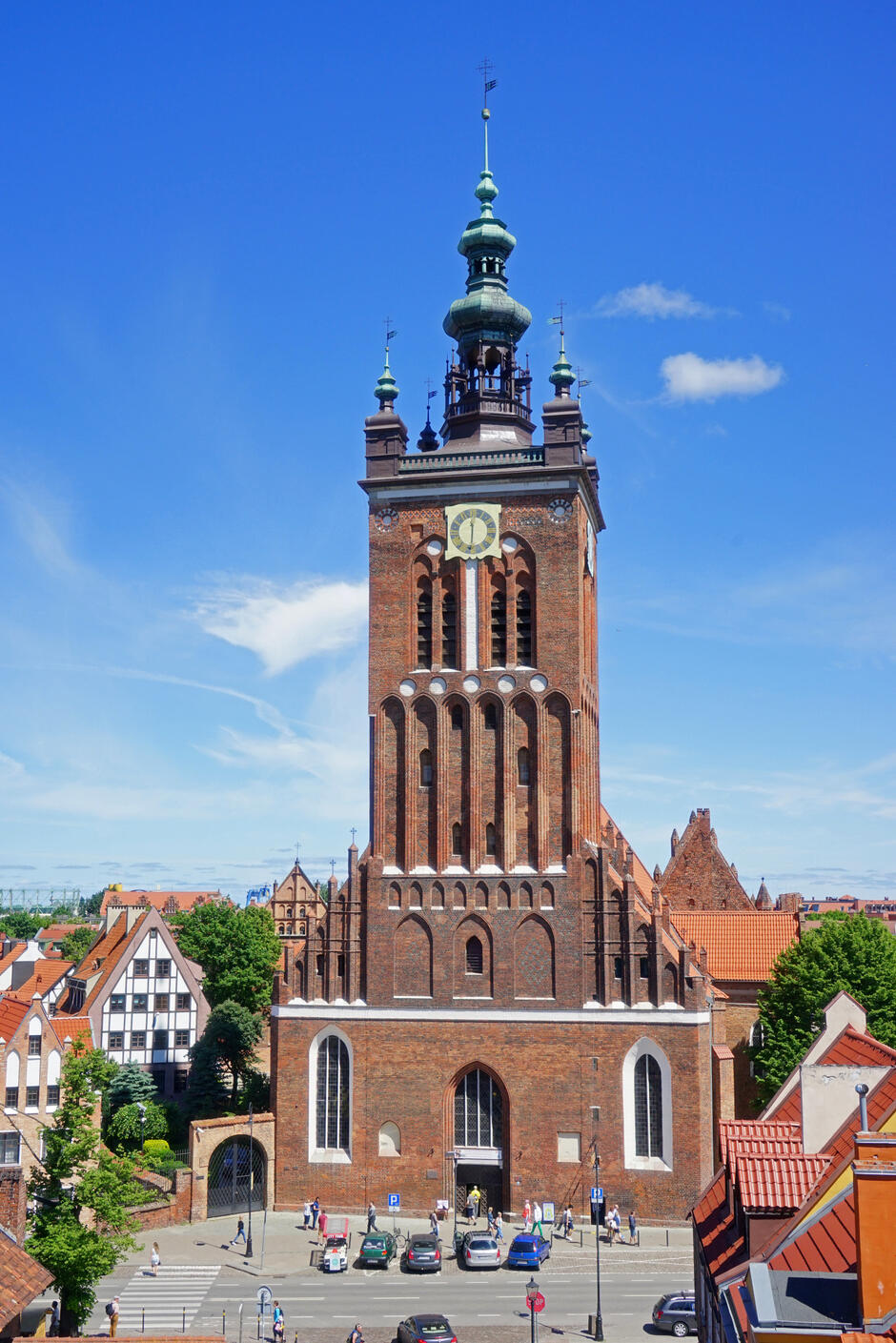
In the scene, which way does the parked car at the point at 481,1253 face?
away from the camera

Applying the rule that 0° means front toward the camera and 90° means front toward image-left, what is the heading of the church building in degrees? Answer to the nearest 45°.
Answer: approximately 0°

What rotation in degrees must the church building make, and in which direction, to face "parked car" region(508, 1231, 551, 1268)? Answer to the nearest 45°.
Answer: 0° — it already faces it

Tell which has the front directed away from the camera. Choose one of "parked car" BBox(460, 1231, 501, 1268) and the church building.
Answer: the parked car

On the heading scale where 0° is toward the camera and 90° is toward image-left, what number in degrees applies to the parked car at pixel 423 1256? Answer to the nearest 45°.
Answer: approximately 180°

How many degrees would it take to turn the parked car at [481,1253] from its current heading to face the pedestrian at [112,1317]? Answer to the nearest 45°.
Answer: approximately 135° to its left

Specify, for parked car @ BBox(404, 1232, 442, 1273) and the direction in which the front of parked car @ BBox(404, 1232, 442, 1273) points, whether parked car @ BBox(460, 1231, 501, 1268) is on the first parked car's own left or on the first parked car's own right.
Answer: on the first parked car's own right

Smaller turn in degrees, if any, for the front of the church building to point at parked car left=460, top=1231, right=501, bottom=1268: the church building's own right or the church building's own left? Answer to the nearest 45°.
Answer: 0° — it already faces it

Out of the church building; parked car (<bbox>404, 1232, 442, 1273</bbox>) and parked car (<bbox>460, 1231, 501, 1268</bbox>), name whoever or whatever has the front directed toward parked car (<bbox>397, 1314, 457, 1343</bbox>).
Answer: the church building

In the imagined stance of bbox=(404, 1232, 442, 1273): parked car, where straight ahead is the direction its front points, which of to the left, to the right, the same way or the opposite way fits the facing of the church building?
the opposite way

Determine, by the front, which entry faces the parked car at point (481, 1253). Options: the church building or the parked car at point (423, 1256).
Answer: the church building

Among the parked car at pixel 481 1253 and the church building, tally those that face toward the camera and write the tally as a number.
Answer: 1

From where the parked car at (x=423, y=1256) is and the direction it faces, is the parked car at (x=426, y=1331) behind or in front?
behind

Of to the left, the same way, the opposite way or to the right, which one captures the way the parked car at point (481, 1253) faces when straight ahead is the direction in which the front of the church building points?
the opposite way

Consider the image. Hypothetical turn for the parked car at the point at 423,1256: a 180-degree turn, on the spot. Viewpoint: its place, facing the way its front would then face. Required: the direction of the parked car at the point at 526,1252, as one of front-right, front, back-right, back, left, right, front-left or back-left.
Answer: left
